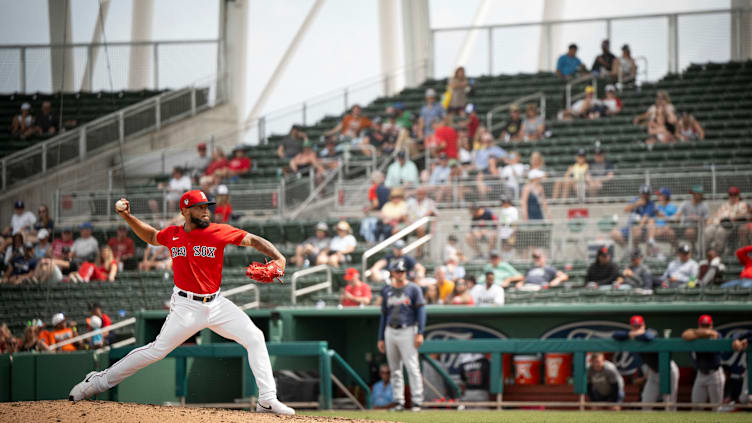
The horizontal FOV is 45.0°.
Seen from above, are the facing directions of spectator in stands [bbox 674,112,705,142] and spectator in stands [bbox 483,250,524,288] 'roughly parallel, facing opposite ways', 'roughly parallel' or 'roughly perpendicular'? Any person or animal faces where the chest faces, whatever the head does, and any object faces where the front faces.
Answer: roughly parallel

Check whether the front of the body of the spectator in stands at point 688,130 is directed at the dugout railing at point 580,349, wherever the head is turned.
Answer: yes

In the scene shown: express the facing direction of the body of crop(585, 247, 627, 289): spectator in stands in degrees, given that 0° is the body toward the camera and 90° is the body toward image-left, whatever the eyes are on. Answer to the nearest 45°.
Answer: approximately 0°

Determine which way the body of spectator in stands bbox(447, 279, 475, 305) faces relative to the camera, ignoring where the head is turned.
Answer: toward the camera

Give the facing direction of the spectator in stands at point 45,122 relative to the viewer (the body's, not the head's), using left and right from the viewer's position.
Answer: facing the viewer

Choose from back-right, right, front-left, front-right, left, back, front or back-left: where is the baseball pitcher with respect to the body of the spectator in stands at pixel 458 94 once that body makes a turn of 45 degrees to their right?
front-left

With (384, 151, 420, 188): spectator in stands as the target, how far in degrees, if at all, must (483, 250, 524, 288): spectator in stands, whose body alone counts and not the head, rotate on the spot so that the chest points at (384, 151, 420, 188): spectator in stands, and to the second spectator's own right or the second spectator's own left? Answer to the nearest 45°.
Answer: approximately 135° to the second spectator's own right

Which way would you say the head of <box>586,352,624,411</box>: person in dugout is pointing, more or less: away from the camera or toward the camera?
toward the camera

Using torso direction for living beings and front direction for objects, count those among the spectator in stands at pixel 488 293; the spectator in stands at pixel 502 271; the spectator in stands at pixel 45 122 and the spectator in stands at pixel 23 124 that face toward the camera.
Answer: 4

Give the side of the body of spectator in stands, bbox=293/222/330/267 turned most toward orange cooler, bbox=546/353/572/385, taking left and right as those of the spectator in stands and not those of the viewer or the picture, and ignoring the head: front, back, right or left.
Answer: left

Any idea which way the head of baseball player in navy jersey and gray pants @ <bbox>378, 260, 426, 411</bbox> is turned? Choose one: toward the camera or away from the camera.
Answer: toward the camera

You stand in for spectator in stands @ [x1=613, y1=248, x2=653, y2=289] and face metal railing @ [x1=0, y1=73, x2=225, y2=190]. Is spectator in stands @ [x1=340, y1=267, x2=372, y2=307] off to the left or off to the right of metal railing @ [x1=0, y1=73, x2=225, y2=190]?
left

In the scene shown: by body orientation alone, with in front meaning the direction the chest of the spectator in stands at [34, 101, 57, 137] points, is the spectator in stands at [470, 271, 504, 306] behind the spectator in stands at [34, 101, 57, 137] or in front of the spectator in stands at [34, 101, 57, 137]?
in front

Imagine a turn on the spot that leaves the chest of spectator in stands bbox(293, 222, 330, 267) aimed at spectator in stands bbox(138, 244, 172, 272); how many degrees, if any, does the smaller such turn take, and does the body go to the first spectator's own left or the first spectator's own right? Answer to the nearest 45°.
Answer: approximately 45° to the first spectator's own right

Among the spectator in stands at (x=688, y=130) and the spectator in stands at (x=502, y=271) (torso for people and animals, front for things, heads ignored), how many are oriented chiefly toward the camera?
2

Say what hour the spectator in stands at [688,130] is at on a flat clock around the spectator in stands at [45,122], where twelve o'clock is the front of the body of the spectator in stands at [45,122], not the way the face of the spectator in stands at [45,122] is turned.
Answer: the spectator in stands at [688,130] is roughly at 10 o'clock from the spectator in stands at [45,122].
